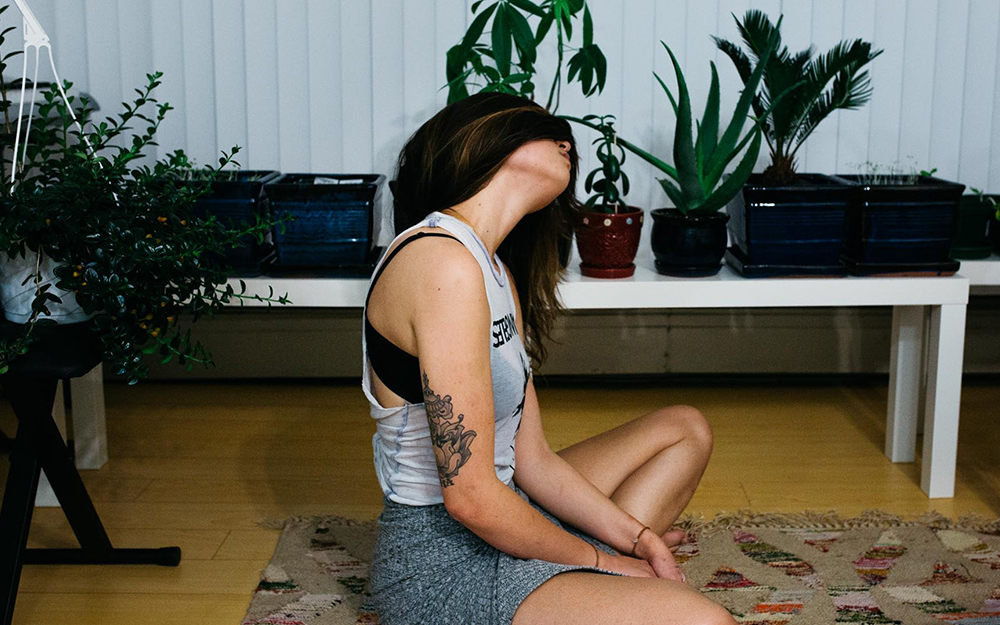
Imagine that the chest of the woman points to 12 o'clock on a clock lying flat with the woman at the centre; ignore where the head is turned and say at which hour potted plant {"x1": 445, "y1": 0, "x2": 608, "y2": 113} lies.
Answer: The potted plant is roughly at 9 o'clock from the woman.

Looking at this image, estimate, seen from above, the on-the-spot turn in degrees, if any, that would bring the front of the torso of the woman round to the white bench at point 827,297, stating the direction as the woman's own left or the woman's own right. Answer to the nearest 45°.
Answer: approximately 45° to the woman's own left

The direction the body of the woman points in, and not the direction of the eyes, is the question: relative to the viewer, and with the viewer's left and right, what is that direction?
facing to the right of the viewer

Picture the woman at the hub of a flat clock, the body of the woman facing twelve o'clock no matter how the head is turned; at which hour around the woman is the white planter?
The white planter is roughly at 7 o'clock from the woman.

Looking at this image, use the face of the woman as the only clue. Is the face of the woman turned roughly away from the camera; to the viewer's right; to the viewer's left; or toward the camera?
to the viewer's right

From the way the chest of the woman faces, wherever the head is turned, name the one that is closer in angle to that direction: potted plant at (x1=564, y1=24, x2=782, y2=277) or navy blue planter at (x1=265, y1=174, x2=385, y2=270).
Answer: the potted plant

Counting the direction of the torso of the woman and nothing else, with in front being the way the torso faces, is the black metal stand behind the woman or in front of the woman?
behind
